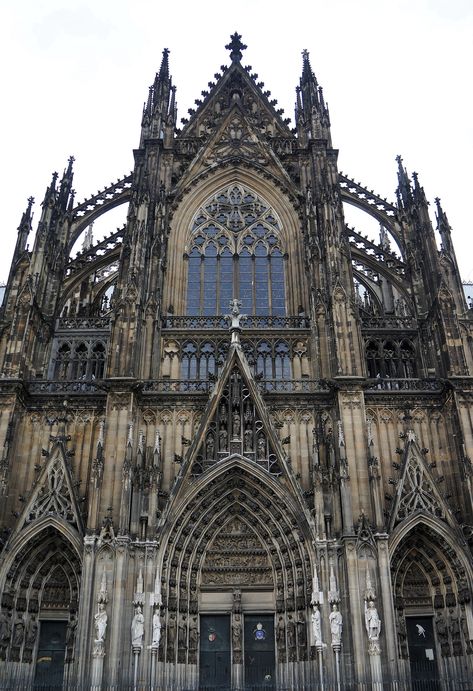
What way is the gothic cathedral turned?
toward the camera
